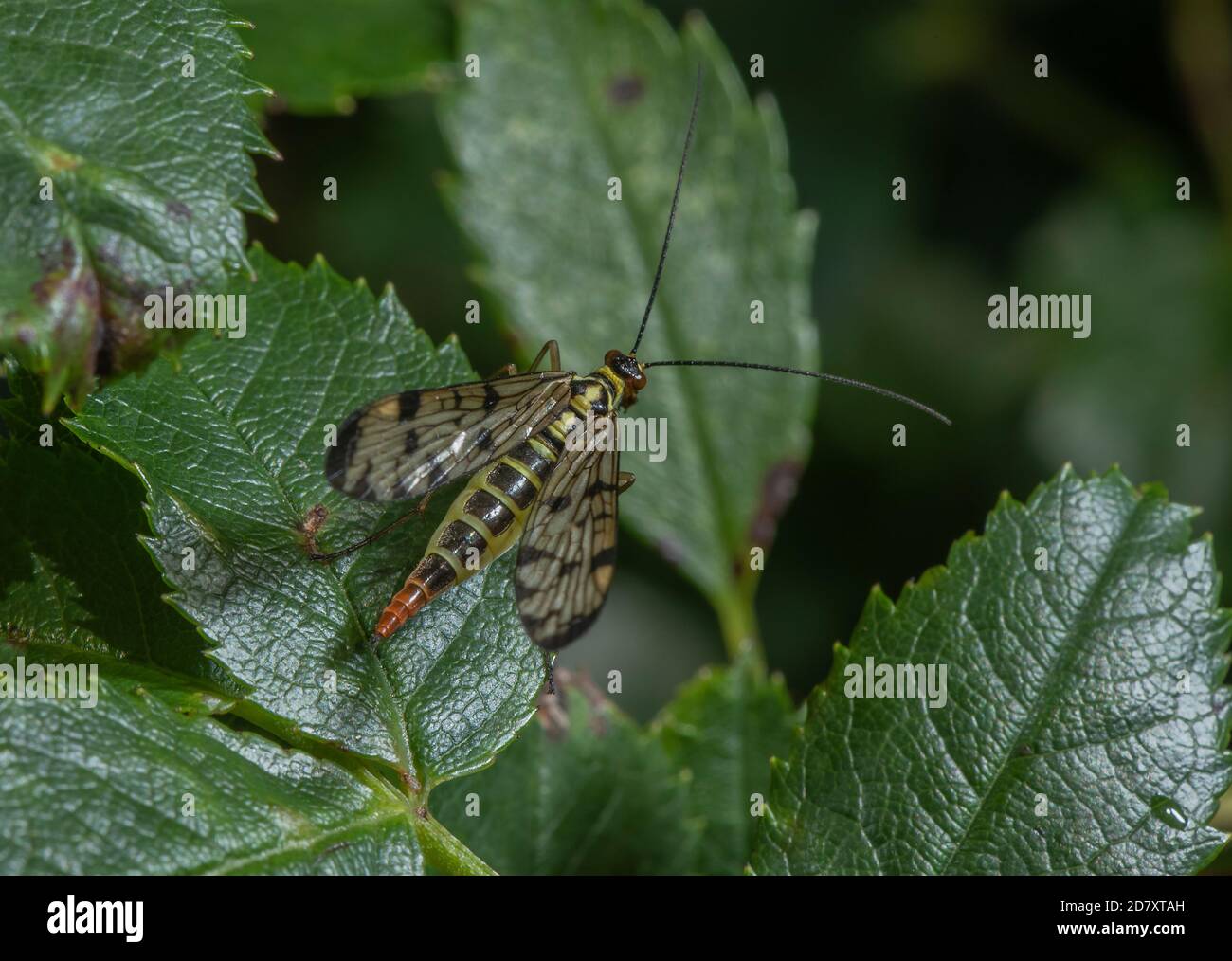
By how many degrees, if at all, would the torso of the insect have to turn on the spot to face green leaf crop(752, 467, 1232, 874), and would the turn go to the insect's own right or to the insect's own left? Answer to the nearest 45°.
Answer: approximately 90° to the insect's own right

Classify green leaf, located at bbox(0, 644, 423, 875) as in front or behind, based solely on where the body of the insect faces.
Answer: behind

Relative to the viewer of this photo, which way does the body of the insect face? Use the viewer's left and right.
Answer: facing away from the viewer and to the right of the viewer

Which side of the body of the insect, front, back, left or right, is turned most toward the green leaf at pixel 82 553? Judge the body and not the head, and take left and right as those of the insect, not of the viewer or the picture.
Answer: back
